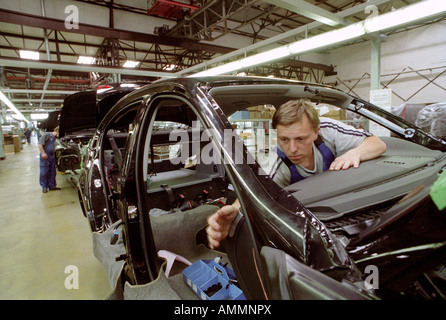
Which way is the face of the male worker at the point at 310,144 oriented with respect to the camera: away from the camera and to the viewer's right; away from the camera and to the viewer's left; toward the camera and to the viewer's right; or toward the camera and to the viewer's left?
toward the camera and to the viewer's left

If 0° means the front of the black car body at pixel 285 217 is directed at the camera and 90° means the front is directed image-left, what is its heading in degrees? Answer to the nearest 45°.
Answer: approximately 315°

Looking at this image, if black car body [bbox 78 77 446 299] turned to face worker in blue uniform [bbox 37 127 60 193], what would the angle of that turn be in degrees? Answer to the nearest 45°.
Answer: approximately 180°
